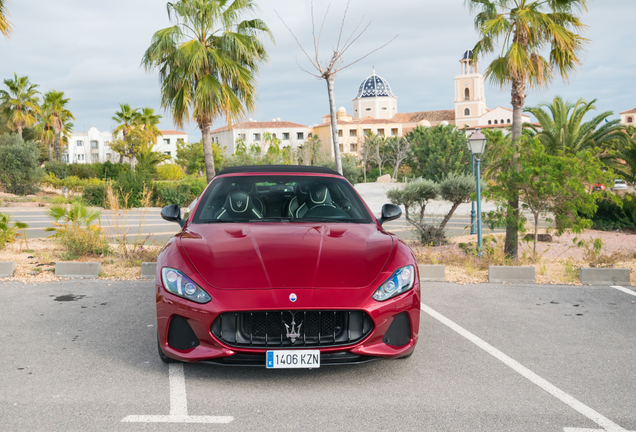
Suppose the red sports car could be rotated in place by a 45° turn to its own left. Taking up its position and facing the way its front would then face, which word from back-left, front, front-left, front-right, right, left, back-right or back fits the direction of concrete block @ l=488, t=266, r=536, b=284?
left

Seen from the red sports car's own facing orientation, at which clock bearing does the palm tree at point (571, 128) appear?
The palm tree is roughly at 7 o'clock from the red sports car.

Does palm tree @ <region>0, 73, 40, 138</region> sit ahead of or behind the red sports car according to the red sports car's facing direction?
behind

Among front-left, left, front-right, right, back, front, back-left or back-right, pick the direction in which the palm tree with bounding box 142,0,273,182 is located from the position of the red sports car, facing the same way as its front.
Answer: back

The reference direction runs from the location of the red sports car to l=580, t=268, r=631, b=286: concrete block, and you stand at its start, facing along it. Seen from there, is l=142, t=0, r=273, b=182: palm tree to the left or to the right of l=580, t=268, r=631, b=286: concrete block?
left

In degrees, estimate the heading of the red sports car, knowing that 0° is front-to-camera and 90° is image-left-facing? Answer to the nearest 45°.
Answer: approximately 0°

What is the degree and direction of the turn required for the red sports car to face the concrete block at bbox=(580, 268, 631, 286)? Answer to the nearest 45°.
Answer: approximately 135° to its left

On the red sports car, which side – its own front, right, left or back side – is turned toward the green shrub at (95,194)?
back

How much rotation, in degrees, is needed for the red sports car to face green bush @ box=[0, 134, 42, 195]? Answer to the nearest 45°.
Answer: approximately 135° to its right
